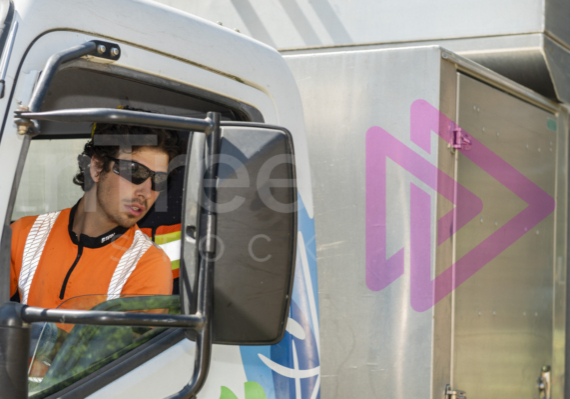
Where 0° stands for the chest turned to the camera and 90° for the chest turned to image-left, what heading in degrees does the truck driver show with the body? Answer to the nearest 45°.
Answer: approximately 0°

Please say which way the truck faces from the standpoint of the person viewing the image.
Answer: facing the viewer and to the left of the viewer
